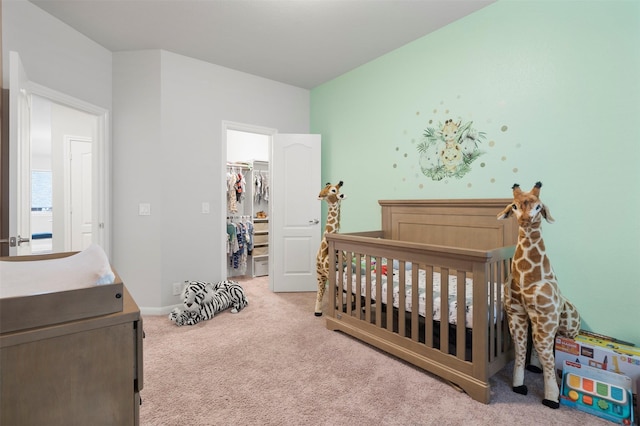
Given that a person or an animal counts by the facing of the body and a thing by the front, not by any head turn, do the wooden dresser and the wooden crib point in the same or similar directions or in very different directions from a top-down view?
very different directions

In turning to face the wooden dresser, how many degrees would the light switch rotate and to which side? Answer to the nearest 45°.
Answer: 0° — it already faces it

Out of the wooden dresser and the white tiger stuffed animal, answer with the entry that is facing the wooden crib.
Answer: the wooden dresser

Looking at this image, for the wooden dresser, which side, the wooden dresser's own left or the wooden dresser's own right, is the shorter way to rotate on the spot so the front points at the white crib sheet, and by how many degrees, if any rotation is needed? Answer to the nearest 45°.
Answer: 0° — it already faces it

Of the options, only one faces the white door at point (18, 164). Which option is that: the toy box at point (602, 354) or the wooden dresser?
the toy box

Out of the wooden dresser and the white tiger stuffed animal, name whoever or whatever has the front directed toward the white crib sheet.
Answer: the wooden dresser

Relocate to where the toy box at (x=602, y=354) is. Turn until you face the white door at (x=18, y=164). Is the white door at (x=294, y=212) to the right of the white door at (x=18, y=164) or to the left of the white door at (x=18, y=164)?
right

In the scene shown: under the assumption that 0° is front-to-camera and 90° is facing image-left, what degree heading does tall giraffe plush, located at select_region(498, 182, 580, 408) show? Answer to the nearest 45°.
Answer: approximately 45°

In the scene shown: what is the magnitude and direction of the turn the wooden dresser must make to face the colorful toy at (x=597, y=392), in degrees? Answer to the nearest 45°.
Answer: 0° — it already faces it

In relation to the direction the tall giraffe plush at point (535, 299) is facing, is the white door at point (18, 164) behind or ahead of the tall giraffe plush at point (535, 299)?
ahead

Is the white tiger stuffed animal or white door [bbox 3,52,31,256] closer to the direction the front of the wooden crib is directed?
the white door

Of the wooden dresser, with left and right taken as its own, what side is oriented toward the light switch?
left

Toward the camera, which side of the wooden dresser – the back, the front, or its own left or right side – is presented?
right

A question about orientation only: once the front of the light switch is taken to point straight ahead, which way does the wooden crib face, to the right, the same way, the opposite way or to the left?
to the right
